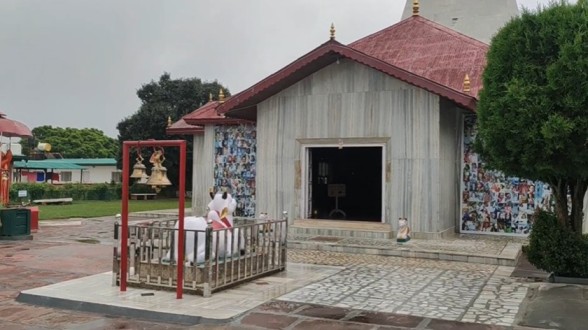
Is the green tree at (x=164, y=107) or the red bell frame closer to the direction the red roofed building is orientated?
the red bell frame

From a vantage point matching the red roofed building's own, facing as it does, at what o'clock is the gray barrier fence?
The gray barrier fence is roughly at 1 o'clock from the red roofed building.

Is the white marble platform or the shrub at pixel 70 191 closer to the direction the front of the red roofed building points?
the white marble platform

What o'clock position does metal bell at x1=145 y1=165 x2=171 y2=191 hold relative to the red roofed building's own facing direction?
The metal bell is roughly at 1 o'clock from the red roofed building.

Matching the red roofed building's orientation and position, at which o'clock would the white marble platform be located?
The white marble platform is roughly at 1 o'clock from the red roofed building.

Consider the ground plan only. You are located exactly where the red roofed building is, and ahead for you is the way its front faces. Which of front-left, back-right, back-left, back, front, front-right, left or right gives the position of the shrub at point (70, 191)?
back-right

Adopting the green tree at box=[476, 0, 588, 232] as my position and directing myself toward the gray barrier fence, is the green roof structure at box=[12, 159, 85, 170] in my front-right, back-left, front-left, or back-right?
front-right

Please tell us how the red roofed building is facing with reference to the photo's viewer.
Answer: facing the viewer

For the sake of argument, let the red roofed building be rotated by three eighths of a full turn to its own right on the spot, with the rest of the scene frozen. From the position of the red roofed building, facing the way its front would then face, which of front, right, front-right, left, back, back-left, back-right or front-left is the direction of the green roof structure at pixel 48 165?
front

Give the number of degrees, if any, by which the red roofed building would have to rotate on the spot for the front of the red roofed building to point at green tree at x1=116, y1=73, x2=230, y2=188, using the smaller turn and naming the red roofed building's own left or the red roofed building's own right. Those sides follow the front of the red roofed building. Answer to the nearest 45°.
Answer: approximately 135° to the red roofed building's own right
